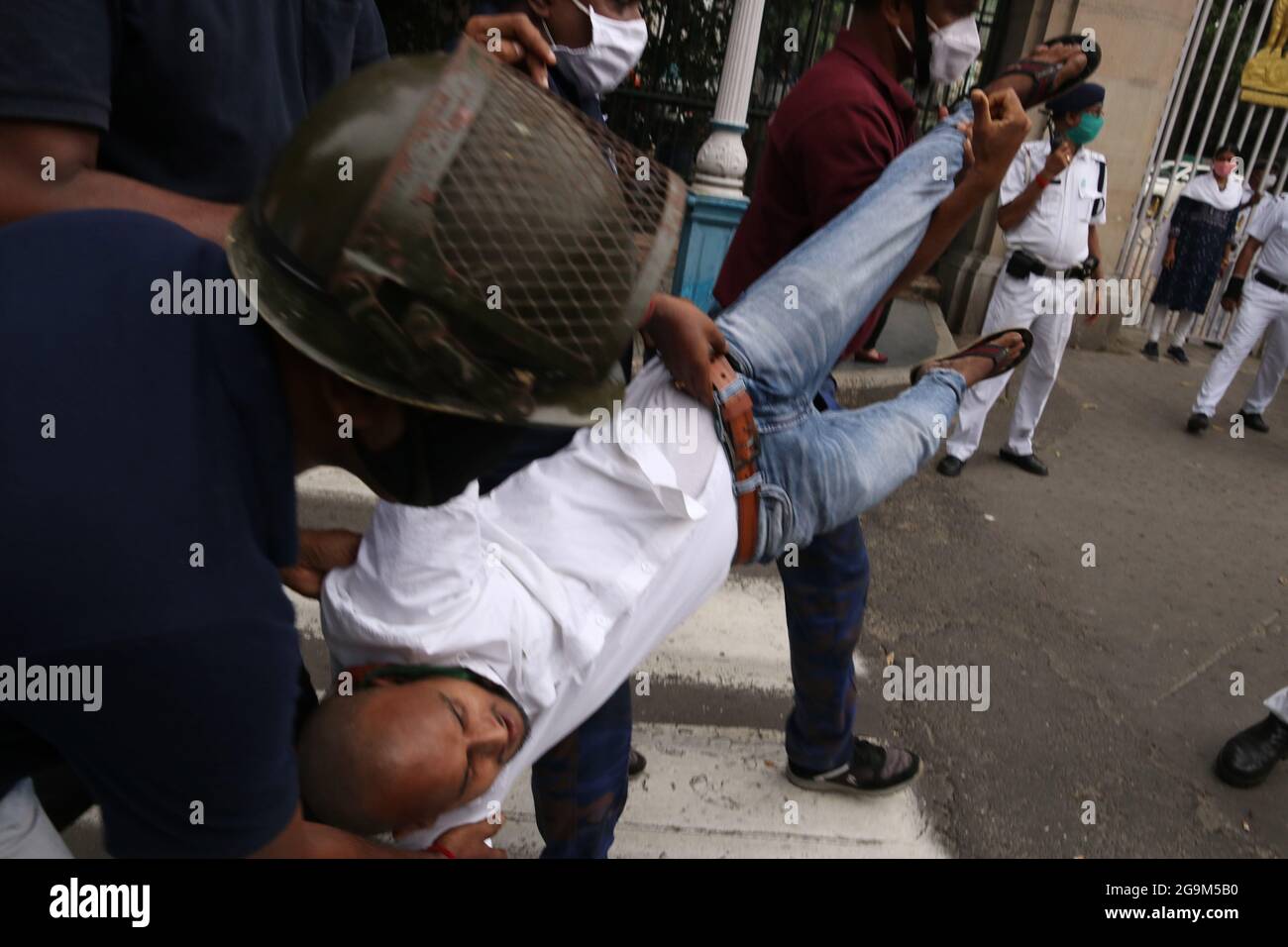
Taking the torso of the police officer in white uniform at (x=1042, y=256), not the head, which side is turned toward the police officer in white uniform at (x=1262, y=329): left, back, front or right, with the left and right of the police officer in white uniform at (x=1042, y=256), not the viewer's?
left

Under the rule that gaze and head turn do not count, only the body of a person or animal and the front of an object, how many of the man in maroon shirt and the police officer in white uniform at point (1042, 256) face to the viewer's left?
0

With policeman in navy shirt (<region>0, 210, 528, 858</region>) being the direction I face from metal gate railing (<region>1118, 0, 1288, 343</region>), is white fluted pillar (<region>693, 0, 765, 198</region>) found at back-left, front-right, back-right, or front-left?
front-right

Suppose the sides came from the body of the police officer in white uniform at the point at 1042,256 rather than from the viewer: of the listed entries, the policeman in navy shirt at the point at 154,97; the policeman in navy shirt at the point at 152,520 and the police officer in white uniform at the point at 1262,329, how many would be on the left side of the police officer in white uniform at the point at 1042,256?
1

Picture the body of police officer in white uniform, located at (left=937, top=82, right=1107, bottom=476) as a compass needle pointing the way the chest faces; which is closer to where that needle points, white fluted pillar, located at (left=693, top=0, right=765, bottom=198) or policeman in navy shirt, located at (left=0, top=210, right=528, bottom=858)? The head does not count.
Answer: the policeman in navy shirt

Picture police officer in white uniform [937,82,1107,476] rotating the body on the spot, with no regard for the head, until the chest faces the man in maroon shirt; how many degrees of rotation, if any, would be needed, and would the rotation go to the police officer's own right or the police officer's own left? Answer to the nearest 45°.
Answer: approximately 45° to the police officer's own right

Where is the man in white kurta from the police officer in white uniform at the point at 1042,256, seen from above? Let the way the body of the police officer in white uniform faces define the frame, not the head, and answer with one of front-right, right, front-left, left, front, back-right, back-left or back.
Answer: front-right

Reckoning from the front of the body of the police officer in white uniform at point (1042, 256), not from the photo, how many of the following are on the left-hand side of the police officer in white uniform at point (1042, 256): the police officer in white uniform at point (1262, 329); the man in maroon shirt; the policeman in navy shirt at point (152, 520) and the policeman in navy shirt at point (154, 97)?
1

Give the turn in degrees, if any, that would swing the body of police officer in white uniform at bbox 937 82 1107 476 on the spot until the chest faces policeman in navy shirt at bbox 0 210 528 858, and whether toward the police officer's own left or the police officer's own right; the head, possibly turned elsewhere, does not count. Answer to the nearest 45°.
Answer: approximately 45° to the police officer's own right
